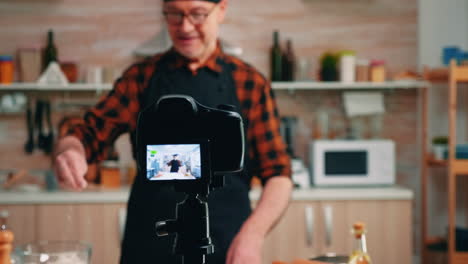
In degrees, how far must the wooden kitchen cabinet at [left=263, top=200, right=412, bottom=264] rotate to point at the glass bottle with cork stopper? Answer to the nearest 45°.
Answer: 0° — it already faces it

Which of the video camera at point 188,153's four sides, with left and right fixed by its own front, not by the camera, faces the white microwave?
front

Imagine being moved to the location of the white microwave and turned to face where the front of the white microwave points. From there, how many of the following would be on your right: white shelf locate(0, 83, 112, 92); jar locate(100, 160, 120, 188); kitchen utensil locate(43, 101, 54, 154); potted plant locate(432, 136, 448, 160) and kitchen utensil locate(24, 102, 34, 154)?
4

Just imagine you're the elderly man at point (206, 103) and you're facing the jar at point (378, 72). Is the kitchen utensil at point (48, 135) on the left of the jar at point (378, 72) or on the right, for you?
left

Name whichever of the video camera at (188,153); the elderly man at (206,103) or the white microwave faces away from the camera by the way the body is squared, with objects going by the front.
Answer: the video camera

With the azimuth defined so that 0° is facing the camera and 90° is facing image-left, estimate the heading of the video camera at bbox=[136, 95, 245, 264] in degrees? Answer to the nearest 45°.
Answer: approximately 180°

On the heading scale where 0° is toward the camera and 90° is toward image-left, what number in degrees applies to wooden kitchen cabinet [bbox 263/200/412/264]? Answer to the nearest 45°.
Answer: approximately 0°

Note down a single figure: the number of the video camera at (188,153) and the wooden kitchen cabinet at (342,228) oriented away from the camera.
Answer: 1

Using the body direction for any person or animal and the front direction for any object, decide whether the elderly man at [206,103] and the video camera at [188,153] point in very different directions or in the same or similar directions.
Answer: very different directions

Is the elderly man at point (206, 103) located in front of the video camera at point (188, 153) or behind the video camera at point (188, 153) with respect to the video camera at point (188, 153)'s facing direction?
in front

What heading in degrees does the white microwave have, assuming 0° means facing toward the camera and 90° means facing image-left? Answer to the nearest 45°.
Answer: approximately 0°

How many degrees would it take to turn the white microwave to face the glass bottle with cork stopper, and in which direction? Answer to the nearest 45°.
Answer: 0° — it already faces it

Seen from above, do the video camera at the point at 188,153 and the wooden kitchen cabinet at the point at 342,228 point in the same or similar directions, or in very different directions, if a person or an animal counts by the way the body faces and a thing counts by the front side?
very different directions
